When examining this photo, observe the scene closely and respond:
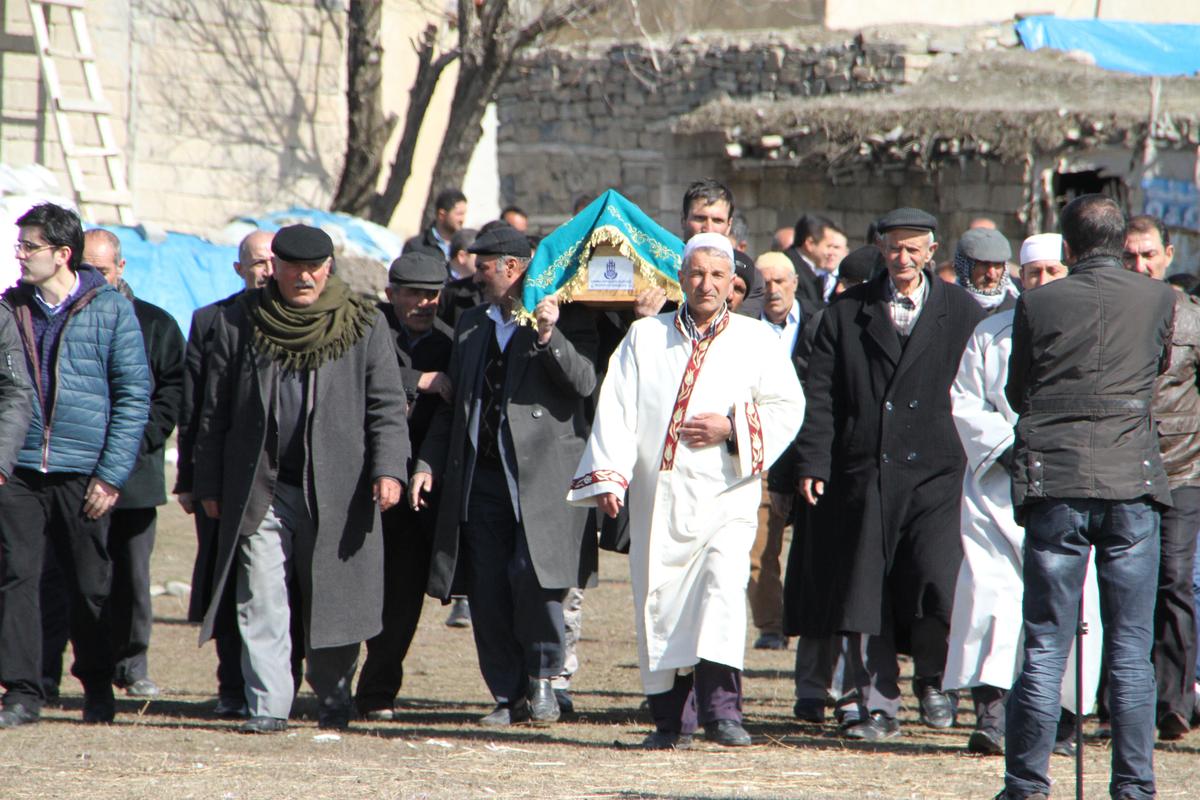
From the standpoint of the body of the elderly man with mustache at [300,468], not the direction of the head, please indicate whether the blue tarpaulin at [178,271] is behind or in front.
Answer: behind

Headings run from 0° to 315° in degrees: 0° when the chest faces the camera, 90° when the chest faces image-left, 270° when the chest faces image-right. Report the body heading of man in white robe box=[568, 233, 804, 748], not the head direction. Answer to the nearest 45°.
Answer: approximately 0°

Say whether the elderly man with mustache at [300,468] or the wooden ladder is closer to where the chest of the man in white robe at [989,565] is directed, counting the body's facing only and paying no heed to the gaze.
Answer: the elderly man with mustache

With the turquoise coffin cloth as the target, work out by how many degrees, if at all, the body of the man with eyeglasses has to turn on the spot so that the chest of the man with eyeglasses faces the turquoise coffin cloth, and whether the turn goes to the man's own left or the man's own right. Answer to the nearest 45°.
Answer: approximately 135° to the man's own left

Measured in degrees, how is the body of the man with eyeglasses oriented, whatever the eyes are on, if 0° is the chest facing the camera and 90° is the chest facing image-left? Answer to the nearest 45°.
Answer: approximately 45°

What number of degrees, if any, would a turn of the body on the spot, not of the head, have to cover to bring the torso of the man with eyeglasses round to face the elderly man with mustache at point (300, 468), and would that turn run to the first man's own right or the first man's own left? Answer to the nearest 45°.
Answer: approximately 135° to the first man's own left

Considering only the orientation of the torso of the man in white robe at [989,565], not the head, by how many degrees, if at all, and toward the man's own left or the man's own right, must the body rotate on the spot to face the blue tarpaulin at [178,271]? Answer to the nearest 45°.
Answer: approximately 135° to the man's own right

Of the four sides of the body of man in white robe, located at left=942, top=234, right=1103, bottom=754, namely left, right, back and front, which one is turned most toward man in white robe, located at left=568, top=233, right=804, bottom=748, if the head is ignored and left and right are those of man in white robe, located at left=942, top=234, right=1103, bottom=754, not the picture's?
right
